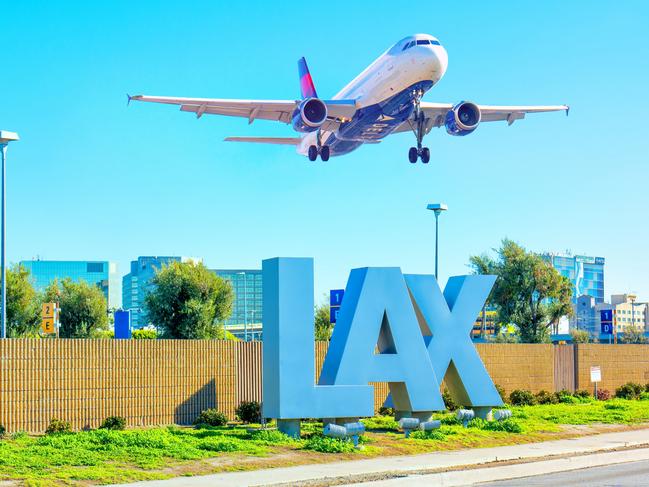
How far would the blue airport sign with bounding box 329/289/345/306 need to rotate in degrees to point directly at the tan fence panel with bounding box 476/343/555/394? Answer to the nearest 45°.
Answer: approximately 90° to its left

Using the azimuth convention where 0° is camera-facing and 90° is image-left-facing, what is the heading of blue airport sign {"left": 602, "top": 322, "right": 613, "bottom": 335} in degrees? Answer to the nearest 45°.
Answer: approximately 0°

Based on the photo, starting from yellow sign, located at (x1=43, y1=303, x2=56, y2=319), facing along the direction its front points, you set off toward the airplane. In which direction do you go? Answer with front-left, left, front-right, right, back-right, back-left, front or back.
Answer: left

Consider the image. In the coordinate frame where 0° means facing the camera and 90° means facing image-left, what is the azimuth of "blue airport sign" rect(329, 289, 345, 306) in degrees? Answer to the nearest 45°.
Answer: approximately 0°

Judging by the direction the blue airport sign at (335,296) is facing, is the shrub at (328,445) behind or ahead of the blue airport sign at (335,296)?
ahead

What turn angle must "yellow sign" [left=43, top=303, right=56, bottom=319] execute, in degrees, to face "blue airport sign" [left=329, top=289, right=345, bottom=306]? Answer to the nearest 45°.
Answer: approximately 45° to its left

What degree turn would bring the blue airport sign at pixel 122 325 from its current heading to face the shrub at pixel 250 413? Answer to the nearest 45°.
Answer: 0° — it already faces it
